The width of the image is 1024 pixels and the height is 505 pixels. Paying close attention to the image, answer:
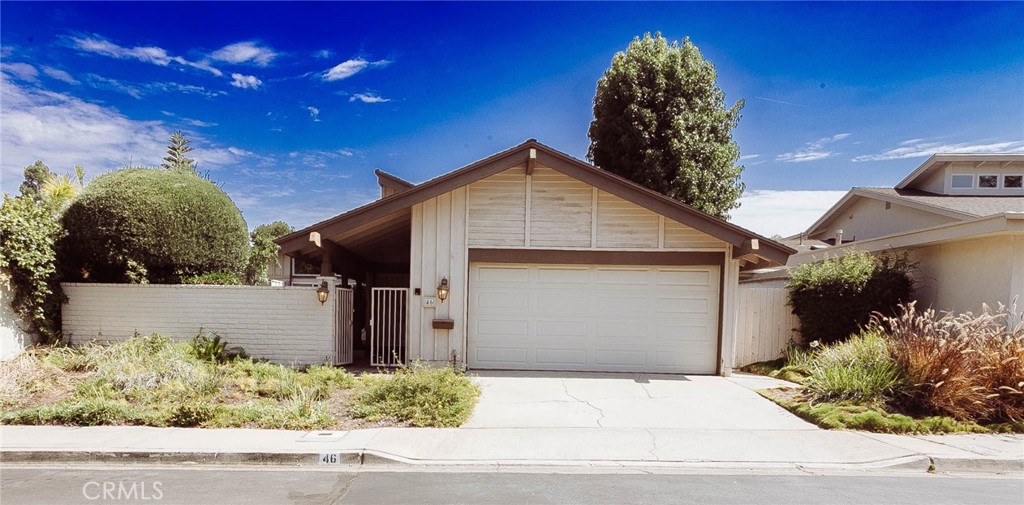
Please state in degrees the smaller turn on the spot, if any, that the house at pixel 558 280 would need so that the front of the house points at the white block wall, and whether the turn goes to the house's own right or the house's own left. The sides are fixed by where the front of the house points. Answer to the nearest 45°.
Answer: approximately 90° to the house's own right

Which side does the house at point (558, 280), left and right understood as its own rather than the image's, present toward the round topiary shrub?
right

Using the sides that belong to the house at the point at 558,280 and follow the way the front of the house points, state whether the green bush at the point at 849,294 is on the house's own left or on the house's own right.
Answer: on the house's own left

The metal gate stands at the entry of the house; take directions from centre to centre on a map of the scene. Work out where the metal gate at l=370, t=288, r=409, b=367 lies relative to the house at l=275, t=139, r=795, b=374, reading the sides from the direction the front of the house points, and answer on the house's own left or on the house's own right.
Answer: on the house's own right

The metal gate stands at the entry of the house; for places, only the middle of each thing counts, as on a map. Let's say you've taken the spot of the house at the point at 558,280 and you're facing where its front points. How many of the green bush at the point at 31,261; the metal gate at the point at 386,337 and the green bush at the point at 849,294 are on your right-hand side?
2

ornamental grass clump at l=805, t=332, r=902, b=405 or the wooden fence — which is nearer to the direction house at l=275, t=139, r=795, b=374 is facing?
the ornamental grass clump

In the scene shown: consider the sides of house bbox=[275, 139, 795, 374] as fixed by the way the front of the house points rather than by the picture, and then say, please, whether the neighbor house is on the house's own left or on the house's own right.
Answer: on the house's own left

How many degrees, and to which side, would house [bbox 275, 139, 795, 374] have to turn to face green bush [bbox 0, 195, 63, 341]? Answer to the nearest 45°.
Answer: approximately 90° to its right

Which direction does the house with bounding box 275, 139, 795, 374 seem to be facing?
toward the camera

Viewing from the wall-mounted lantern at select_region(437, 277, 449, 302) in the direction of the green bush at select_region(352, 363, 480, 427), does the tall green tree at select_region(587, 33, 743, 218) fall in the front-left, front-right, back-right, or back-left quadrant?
back-left

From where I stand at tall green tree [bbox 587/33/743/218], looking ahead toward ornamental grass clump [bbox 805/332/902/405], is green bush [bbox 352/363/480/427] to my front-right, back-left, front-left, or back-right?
front-right

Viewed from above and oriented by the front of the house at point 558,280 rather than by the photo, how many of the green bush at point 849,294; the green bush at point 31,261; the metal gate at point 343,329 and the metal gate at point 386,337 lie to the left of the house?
1
